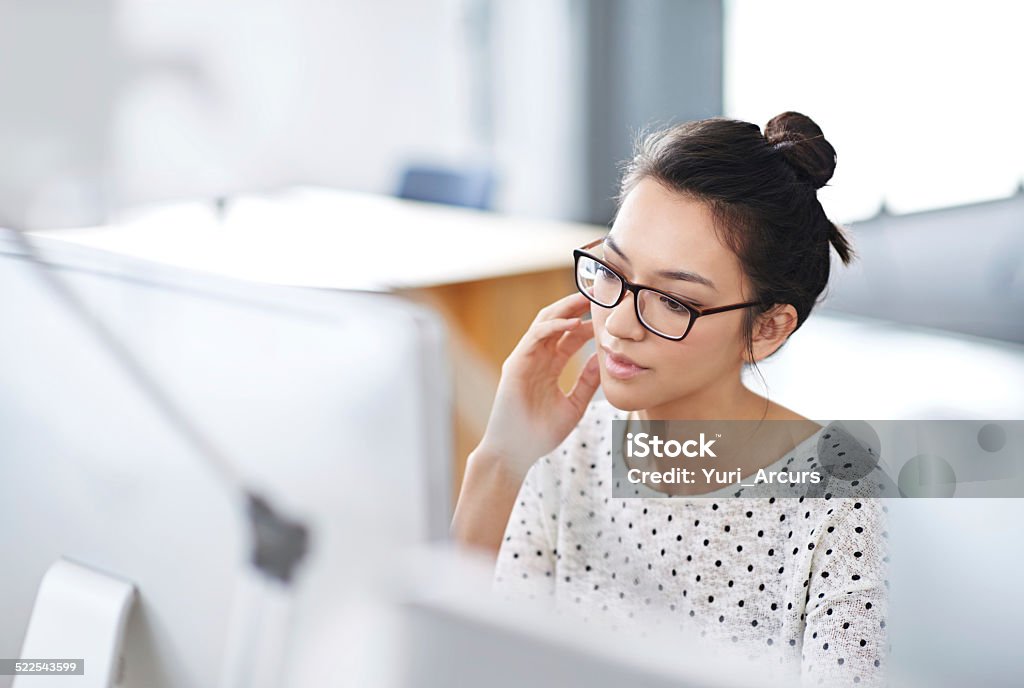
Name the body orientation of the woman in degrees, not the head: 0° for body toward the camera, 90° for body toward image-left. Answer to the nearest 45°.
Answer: approximately 45°

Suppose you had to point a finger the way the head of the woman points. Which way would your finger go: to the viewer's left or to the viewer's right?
to the viewer's left
